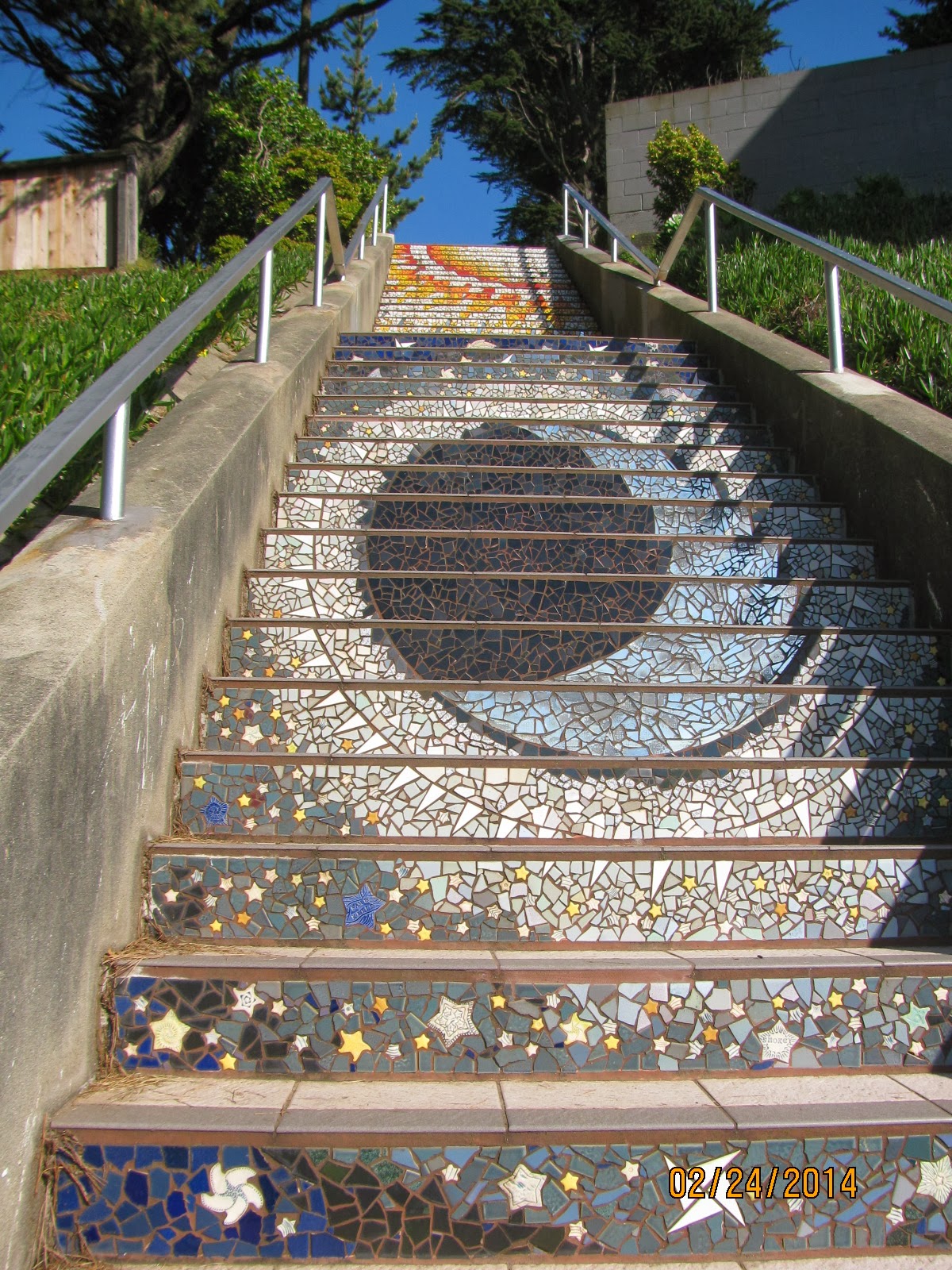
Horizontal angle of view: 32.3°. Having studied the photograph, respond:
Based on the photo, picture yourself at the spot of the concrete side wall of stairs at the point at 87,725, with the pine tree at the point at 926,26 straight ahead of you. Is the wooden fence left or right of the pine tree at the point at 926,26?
left

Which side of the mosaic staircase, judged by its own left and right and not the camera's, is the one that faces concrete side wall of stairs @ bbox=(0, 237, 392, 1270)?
right

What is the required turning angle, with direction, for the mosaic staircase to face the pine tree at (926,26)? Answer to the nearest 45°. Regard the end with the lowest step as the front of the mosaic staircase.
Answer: approximately 180°

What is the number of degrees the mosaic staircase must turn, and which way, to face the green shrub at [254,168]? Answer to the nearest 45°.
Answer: approximately 180°

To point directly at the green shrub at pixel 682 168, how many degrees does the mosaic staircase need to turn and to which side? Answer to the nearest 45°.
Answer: approximately 180°

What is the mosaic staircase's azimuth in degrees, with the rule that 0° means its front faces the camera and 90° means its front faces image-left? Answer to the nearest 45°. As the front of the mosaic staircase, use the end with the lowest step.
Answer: approximately 0°

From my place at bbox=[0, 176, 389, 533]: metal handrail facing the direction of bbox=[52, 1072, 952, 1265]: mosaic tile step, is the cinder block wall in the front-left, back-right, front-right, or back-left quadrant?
back-left

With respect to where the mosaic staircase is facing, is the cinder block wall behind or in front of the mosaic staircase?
behind
